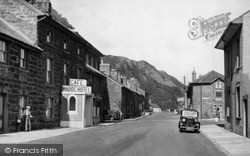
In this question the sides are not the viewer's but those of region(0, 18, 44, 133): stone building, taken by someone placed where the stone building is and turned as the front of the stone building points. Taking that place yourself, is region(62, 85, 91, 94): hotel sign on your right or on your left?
on your left

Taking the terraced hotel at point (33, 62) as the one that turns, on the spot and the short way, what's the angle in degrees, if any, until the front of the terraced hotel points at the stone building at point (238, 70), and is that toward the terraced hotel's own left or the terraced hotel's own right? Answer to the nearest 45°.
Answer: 0° — it already faces it

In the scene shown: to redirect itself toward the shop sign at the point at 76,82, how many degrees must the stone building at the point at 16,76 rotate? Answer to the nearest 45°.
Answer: approximately 90° to its left

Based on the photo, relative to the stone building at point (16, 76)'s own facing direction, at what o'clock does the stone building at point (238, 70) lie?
the stone building at point (238, 70) is roughly at 11 o'clock from the stone building at point (16, 76).

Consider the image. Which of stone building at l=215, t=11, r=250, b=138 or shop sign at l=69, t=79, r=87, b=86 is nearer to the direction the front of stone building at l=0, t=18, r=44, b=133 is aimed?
the stone building

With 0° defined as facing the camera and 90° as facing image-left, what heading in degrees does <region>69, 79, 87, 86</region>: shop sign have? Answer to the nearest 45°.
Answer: approximately 0°

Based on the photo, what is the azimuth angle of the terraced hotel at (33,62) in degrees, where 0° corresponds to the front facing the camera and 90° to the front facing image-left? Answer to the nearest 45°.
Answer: approximately 315°
